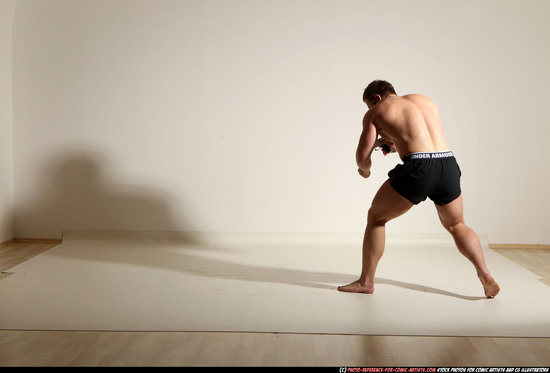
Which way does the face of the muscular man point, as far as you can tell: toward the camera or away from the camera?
away from the camera

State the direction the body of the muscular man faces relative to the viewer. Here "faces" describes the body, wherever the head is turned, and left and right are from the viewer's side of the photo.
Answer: facing away from the viewer and to the left of the viewer
